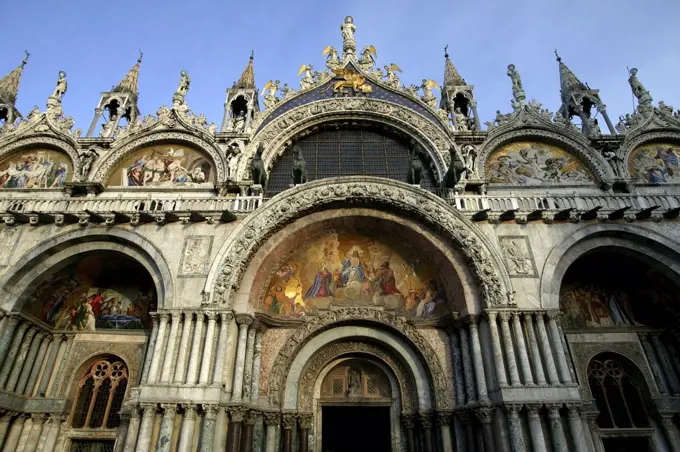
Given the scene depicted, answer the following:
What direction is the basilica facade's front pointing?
toward the camera
